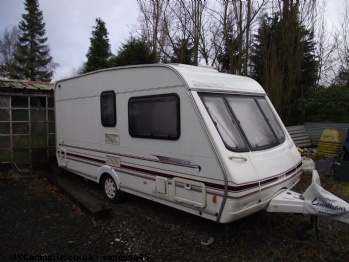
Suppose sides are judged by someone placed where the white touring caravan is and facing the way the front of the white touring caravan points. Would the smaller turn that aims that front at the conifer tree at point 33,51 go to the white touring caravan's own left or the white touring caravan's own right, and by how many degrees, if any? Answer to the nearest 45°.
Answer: approximately 180°

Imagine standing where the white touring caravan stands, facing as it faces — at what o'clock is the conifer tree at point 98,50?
The conifer tree is roughly at 7 o'clock from the white touring caravan.

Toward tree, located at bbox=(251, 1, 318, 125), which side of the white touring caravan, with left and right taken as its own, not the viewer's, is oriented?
left

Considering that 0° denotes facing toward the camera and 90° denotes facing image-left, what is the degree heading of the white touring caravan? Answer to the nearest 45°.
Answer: approximately 315°

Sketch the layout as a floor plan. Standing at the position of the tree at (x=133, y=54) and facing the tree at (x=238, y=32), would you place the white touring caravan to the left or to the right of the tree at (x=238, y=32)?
right

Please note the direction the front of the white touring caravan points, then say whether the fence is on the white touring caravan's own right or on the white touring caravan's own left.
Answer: on the white touring caravan's own left

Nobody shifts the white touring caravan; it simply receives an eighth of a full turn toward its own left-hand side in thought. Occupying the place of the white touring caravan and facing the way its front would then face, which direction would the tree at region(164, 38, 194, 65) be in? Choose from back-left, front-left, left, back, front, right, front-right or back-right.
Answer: left

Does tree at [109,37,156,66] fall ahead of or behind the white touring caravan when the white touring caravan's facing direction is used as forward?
behind

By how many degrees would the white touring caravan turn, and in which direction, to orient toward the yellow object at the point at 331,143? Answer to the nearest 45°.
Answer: approximately 90° to its left

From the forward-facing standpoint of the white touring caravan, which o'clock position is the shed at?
The shed is roughly at 6 o'clock from the white touring caravan.
